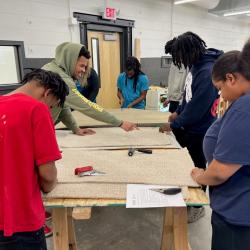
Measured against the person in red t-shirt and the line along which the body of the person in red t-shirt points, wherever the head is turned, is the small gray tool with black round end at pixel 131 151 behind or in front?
in front

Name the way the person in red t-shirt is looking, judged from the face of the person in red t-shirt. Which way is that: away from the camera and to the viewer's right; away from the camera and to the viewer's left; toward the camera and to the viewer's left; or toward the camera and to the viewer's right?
away from the camera and to the viewer's right

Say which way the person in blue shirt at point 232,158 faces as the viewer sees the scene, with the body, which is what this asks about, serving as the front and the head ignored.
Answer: to the viewer's left

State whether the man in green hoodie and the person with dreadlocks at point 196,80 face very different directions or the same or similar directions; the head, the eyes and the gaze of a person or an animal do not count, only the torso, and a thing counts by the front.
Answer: very different directions

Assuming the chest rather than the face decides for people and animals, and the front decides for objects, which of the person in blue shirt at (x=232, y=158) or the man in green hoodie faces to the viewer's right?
the man in green hoodie

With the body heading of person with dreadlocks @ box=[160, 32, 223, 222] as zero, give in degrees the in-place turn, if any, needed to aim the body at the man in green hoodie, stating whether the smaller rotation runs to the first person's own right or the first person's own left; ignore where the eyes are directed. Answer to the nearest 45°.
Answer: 0° — they already face them

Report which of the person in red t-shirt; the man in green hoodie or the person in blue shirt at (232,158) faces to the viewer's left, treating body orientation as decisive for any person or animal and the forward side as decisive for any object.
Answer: the person in blue shirt

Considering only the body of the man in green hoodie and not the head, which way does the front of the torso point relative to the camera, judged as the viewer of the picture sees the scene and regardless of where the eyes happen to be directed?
to the viewer's right

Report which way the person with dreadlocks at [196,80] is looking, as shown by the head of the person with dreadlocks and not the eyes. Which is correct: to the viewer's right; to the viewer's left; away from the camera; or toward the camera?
to the viewer's left

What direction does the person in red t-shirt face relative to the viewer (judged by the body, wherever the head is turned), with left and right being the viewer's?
facing away from the viewer and to the right of the viewer

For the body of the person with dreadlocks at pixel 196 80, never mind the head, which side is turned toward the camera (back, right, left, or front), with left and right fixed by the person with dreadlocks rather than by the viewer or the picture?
left

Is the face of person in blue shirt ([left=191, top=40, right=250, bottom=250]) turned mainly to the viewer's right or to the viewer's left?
to the viewer's left
